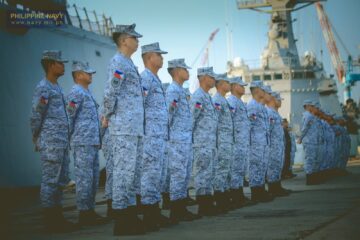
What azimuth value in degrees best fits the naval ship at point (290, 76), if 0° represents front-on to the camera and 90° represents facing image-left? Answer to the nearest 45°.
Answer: approximately 45°

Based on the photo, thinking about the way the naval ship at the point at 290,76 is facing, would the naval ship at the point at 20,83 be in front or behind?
in front
